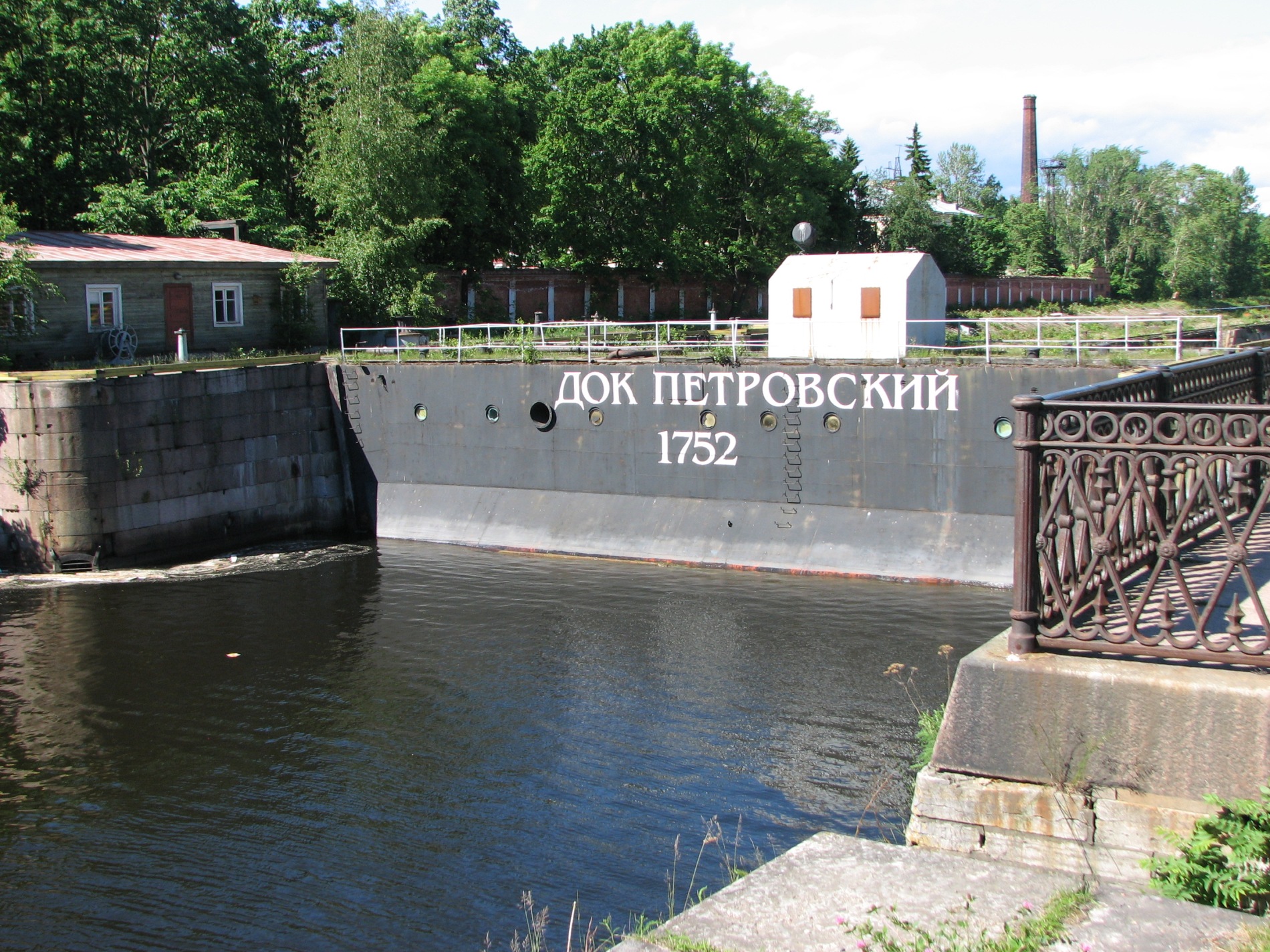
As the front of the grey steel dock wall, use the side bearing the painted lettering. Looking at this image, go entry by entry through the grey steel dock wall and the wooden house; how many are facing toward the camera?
2

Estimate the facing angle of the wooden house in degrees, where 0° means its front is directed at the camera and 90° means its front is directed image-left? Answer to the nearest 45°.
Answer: approximately 0°

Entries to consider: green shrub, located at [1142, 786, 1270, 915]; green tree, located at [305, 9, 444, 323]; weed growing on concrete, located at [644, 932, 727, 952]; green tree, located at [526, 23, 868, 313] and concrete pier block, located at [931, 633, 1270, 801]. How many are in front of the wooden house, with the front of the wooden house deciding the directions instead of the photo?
3

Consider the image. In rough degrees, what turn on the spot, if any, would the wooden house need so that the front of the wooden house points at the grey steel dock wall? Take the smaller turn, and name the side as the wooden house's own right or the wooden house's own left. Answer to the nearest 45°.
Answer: approximately 45° to the wooden house's own left

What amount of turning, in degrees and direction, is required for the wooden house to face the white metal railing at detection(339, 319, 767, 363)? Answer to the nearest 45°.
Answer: approximately 45° to its left

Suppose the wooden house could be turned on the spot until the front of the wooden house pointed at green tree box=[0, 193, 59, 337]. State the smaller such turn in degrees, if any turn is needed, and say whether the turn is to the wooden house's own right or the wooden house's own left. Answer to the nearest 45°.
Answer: approximately 45° to the wooden house's own right

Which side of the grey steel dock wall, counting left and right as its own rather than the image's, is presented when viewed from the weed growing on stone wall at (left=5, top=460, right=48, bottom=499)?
right

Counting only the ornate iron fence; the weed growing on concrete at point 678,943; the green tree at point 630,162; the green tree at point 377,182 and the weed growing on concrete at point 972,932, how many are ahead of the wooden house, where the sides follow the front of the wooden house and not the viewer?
3

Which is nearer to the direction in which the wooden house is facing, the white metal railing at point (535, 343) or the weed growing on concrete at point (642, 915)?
the weed growing on concrete
